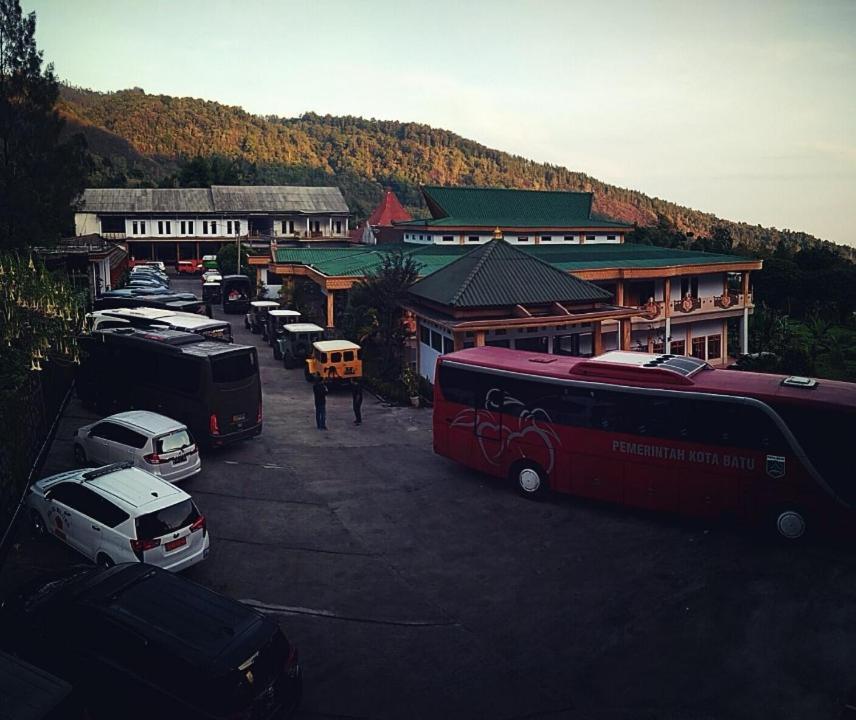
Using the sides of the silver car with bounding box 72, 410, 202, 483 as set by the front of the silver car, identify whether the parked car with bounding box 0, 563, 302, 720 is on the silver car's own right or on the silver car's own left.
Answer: on the silver car's own left

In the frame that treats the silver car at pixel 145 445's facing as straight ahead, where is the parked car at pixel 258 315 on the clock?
The parked car is roughly at 2 o'clock from the silver car.

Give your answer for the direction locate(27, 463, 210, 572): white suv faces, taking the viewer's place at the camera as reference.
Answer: facing away from the viewer and to the left of the viewer

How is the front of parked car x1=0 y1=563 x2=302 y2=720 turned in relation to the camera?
facing away from the viewer and to the left of the viewer

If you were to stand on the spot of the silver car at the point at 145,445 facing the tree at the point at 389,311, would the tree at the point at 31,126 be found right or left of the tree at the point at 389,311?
left

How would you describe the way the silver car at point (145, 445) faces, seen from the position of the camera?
facing away from the viewer and to the left of the viewer

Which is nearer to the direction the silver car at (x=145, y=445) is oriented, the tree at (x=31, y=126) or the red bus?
the tree

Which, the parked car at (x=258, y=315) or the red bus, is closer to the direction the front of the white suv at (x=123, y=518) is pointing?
the parked car
